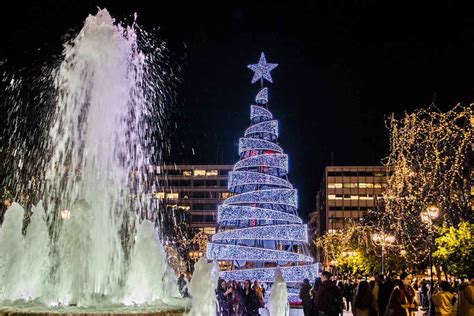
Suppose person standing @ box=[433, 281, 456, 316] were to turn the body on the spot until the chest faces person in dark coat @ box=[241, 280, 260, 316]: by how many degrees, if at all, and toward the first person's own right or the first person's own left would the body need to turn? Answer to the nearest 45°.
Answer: approximately 45° to the first person's own left

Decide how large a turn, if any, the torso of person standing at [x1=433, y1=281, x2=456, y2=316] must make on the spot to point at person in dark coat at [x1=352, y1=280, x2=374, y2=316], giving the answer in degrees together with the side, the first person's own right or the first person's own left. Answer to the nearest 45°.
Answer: approximately 135° to the first person's own left

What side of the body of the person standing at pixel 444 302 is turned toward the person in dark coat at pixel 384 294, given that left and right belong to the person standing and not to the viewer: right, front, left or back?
left

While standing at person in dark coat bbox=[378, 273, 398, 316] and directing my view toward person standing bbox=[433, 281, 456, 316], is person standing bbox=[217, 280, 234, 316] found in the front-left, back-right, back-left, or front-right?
back-left

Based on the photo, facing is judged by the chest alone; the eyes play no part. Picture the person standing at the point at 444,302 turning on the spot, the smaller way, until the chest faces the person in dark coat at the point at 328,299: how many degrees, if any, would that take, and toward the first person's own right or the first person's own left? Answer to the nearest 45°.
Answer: approximately 135° to the first person's own left

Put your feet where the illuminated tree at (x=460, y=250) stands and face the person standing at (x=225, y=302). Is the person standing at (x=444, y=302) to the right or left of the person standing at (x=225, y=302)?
left

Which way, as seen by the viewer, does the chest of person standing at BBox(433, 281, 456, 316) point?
away from the camera

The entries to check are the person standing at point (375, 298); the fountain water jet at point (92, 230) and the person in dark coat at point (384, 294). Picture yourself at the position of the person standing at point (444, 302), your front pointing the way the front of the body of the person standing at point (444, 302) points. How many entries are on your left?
3

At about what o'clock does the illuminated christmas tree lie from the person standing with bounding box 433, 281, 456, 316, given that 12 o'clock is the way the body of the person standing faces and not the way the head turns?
The illuminated christmas tree is roughly at 11 o'clock from the person standing.

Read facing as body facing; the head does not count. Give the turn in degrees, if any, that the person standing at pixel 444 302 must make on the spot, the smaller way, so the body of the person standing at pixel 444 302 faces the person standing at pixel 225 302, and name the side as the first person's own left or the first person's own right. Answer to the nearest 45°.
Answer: approximately 45° to the first person's own left

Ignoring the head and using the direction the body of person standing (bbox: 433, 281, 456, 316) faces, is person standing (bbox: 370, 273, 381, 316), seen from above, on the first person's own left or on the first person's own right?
on the first person's own left

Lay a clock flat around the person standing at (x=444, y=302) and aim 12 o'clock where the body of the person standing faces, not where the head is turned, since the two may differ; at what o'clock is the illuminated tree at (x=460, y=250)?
The illuminated tree is roughly at 12 o'clock from the person standing.
